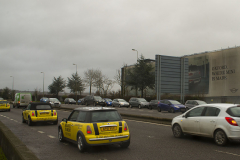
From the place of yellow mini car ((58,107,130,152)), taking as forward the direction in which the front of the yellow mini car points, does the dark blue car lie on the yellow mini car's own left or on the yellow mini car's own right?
on the yellow mini car's own right

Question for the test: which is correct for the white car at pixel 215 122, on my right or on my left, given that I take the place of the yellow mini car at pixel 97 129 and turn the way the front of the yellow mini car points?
on my right

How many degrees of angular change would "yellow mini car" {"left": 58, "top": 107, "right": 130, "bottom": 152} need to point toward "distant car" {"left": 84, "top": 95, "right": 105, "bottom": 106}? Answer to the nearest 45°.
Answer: approximately 45° to its right

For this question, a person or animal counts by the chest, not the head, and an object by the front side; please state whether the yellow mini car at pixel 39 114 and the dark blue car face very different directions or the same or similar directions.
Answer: very different directions

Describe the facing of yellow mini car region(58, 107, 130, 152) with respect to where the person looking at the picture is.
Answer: facing away from the viewer and to the left of the viewer

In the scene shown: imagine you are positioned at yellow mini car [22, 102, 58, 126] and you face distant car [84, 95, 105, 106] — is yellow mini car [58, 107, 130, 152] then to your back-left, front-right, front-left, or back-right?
back-right
